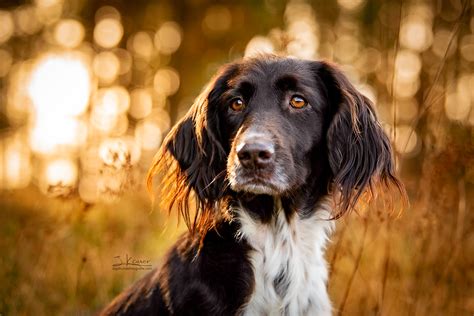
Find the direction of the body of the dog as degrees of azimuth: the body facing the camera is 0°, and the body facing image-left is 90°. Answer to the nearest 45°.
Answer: approximately 315°
